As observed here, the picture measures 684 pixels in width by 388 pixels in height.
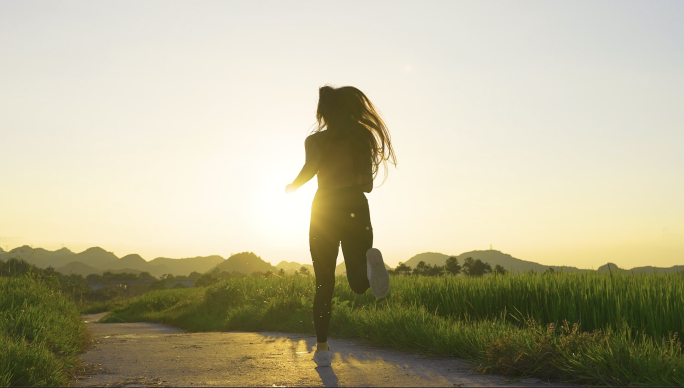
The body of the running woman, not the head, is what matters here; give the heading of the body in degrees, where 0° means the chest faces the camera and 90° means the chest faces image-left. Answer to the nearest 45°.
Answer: approximately 180°

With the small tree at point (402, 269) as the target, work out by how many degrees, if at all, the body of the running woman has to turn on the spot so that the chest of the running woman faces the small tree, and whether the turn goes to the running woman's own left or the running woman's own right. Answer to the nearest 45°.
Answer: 0° — they already face it

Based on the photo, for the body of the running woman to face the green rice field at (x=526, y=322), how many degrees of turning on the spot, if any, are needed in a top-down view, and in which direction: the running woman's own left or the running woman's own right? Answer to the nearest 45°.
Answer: approximately 45° to the running woman's own right

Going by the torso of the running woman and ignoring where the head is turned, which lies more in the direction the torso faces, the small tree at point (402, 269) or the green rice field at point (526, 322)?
the small tree

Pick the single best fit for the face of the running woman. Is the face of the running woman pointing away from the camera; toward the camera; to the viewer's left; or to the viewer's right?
away from the camera
